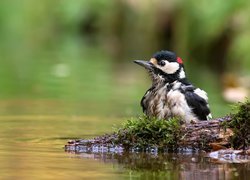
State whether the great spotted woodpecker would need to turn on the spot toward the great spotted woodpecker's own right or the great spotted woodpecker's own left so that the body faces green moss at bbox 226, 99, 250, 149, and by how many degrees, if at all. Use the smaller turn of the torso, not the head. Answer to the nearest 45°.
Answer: approximately 90° to the great spotted woodpecker's own left

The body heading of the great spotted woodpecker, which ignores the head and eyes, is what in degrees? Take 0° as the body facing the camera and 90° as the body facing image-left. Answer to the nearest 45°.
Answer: approximately 45°
